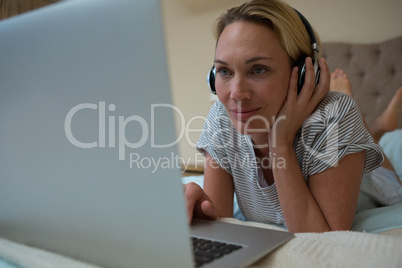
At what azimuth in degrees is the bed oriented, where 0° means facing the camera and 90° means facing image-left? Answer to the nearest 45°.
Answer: approximately 45°

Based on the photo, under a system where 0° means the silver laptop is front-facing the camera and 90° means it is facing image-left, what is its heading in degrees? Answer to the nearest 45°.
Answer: approximately 225°

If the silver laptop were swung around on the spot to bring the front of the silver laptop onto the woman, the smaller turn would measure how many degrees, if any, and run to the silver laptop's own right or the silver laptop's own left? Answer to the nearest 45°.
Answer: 0° — it already faces them
